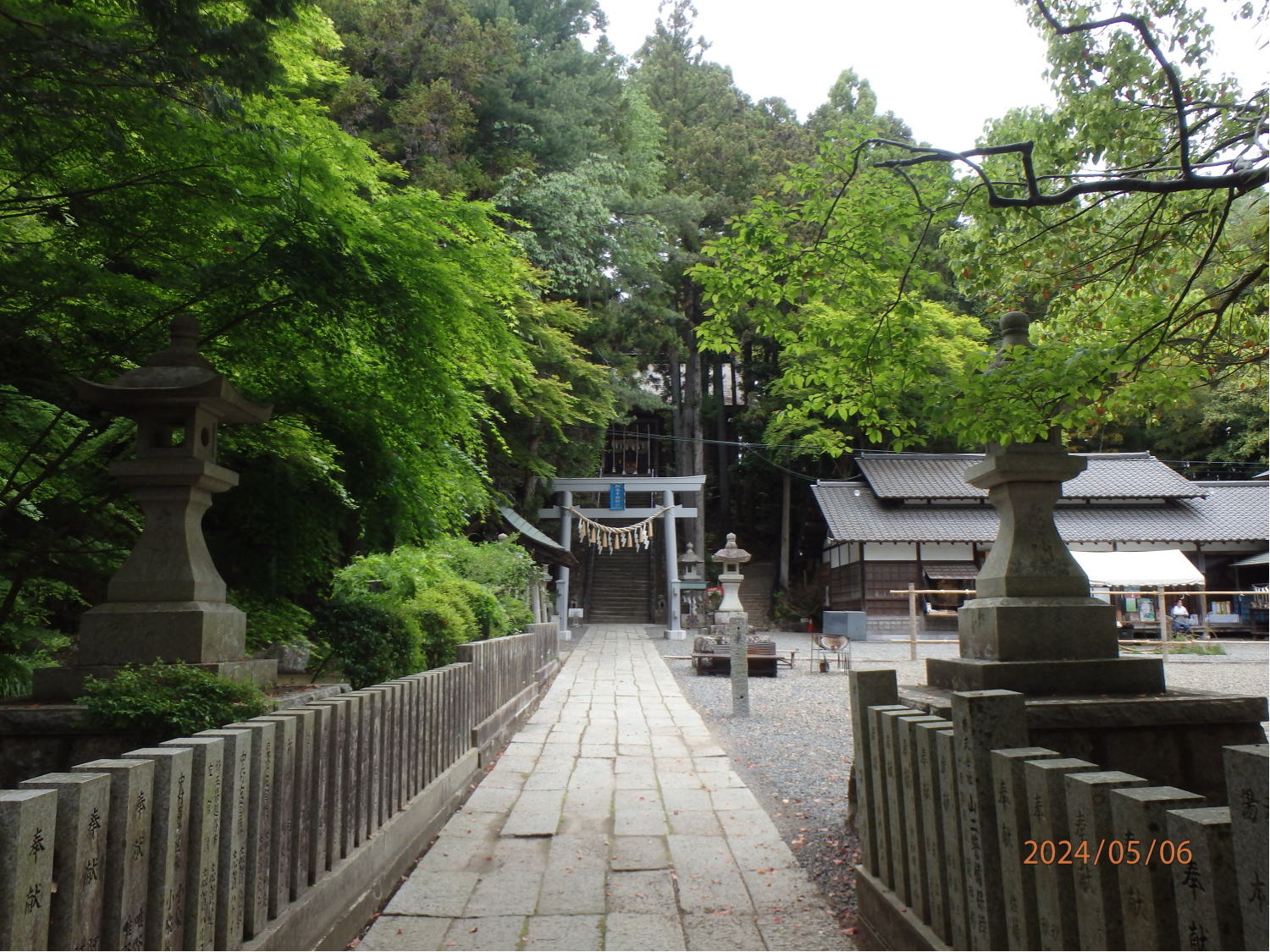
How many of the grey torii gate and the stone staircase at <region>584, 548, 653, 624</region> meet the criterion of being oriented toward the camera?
2

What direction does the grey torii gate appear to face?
toward the camera

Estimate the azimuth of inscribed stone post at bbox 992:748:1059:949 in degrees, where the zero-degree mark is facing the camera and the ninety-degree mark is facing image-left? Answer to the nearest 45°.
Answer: approximately 45°

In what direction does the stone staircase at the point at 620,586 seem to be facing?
toward the camera

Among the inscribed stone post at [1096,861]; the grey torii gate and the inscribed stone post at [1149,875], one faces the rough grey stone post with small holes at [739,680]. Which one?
the grey torii gate

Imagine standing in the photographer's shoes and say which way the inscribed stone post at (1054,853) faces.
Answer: facing the viewer and to the left of the viewer

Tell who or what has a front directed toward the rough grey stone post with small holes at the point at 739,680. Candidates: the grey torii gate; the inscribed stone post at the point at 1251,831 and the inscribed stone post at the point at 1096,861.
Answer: the grey torii gate

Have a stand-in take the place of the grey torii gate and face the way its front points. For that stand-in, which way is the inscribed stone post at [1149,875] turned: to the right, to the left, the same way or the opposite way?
to the right

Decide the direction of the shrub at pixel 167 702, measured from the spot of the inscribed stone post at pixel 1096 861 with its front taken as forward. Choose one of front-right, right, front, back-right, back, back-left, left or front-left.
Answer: front-right

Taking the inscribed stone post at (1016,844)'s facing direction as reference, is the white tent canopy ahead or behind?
behind
